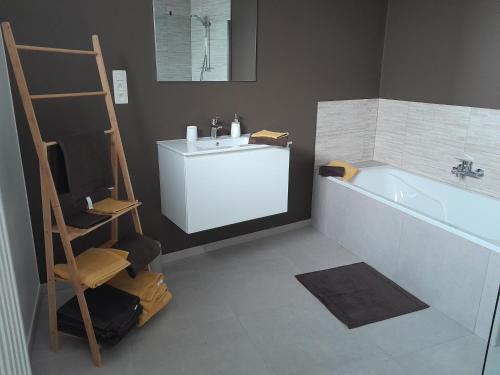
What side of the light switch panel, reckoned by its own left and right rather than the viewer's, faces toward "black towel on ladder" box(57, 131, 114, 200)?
front

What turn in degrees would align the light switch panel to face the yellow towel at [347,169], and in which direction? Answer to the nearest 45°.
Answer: approximately 90° to its left

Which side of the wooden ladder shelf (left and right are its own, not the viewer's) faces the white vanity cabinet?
left

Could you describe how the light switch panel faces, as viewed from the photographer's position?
facing the viewer

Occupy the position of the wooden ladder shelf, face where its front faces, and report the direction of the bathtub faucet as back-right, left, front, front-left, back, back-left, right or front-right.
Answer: front-left

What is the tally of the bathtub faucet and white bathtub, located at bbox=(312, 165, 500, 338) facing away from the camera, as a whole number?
0

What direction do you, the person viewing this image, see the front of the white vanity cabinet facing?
facing the viewer and to the right of the viewer

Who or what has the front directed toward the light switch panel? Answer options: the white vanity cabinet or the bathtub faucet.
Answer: the bathtub faucet

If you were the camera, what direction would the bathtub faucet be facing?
facing the viewer and to the left of the viewer

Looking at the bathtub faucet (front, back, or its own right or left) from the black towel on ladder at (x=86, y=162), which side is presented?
front

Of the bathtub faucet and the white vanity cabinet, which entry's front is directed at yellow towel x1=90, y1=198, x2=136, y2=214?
the bathtub faucet

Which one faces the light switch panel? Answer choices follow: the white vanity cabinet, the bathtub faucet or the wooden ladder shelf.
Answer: the bathtub faucet

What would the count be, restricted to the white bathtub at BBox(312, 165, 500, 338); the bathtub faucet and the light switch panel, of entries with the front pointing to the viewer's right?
0
